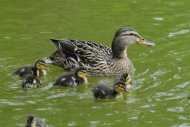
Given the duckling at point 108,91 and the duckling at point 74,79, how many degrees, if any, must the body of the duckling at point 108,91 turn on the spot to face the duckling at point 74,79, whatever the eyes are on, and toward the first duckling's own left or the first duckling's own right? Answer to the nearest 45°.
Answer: approximately 135° to the first duckling's own left

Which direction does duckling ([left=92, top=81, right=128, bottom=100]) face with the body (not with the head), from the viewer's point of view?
to the viewer's right

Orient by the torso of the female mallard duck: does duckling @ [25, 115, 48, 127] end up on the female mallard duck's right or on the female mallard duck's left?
on the female mallard duck's right

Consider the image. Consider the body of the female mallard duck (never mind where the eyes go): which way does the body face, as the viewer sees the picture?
to the viewer's right

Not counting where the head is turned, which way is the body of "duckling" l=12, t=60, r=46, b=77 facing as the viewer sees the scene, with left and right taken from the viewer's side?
facing to the right of the viewer

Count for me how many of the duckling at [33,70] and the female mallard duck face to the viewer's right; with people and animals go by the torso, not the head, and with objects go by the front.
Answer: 2

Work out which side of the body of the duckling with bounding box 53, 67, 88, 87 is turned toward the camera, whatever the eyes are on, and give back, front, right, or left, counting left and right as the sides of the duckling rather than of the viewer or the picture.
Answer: right
